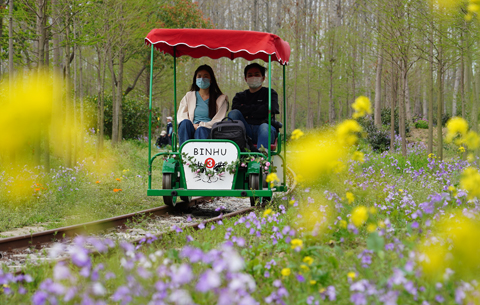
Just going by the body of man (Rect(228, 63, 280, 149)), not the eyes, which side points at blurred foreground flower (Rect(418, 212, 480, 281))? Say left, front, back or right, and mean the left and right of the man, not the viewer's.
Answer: front

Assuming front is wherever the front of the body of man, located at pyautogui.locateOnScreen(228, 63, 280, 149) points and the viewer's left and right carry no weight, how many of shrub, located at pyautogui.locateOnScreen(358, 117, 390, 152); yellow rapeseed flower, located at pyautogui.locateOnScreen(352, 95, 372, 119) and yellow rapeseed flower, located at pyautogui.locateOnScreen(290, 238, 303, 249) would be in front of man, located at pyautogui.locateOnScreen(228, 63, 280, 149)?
2

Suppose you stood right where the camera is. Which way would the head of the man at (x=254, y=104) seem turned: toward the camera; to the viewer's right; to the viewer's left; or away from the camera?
toward the camera

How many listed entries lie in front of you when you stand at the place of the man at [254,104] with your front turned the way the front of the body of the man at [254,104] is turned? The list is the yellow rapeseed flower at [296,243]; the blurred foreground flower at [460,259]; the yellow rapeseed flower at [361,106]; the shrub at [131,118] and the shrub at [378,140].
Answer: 3

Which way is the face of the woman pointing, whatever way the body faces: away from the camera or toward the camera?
toward the camera

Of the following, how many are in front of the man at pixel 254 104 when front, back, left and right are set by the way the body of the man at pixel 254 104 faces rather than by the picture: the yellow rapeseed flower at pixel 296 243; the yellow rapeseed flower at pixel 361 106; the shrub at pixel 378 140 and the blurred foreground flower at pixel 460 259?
3

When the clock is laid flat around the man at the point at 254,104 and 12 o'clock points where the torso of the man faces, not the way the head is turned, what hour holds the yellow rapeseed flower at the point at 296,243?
The yellow rapeseed flower is roughly at 12 o'clock from the man.

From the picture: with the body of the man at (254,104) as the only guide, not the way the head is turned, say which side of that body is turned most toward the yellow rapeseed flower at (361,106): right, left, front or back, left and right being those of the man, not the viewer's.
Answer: front

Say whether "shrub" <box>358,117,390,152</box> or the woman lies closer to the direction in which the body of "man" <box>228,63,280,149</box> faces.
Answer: the woman

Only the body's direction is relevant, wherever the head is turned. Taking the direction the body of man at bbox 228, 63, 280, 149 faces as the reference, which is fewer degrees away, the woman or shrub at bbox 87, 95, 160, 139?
the woman

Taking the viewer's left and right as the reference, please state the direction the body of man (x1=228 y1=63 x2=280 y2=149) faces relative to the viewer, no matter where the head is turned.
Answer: facing the viewer

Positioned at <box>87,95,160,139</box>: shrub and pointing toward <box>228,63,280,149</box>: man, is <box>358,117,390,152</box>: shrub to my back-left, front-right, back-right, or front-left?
front-left

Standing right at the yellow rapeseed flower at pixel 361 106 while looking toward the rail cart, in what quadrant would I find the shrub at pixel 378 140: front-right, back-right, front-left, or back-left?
front-right

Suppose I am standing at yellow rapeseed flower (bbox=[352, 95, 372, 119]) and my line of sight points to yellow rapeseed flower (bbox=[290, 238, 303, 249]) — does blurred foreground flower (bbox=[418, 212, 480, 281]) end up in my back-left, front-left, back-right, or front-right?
front-left
